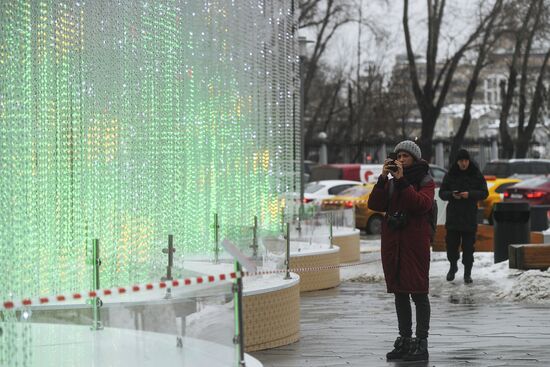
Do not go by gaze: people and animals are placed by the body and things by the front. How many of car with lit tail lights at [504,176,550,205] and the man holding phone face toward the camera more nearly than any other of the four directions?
1

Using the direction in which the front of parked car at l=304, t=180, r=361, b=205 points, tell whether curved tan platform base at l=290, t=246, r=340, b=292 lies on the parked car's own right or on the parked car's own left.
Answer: on the parked car's own right

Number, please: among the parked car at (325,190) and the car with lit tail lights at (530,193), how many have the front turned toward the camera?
0

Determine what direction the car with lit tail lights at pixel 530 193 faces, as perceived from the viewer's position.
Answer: facing away from the viewer and to the right of the viewer

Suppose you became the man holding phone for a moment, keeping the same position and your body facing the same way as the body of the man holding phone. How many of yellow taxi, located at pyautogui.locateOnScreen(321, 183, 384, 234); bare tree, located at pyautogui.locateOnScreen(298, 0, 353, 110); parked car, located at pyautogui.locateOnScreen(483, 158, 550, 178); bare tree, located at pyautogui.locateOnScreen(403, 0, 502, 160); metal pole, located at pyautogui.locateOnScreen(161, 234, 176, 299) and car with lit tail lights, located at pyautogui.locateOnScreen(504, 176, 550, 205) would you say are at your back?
5

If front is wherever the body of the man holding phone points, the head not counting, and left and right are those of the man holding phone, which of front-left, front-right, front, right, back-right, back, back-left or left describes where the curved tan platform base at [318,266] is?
right

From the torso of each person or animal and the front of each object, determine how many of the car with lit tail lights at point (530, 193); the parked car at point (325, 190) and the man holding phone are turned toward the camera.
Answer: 1

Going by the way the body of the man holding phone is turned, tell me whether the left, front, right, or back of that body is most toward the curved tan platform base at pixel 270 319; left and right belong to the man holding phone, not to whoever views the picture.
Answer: front

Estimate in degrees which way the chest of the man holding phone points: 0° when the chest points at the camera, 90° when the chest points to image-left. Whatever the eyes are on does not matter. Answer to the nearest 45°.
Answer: approximately 0°

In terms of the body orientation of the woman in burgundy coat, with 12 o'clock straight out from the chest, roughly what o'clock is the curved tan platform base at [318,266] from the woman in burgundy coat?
The curved tan platform base is roughly at 4 o'clock from the woman in burgundy coat.

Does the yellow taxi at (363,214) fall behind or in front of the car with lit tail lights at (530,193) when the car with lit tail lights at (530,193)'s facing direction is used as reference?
behind
